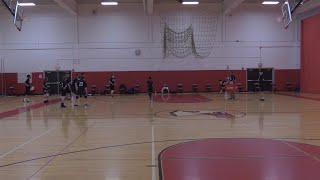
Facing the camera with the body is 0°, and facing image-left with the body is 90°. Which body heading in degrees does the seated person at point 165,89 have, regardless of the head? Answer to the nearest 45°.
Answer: approximately 0°
